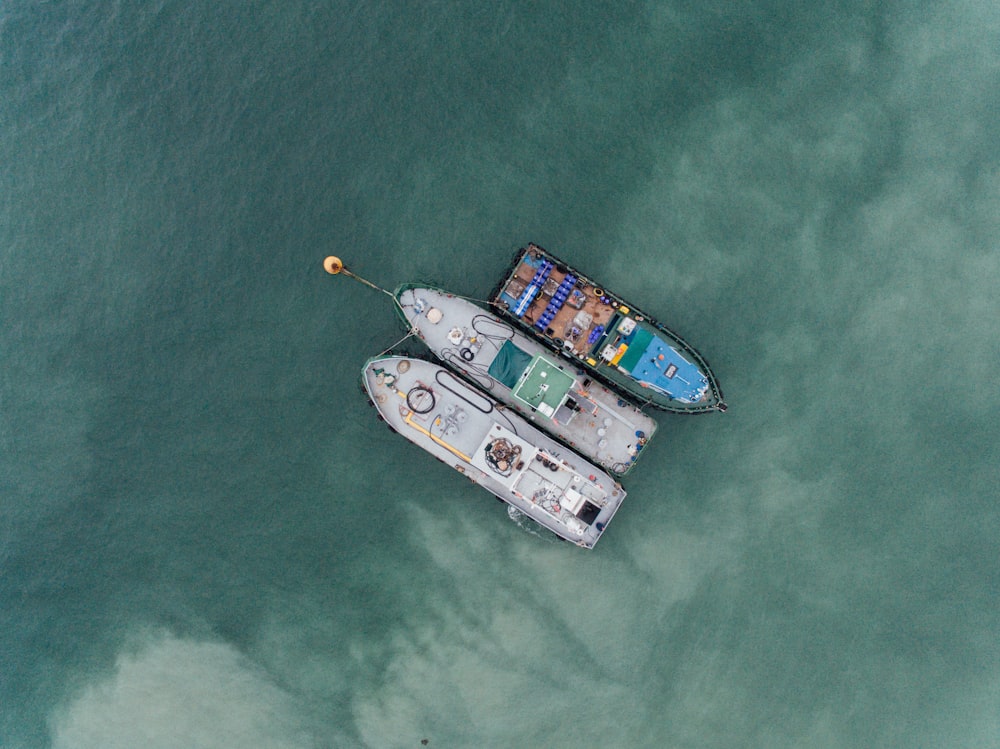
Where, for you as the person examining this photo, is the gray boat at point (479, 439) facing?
facing away from the viewer and to the left of the viewer

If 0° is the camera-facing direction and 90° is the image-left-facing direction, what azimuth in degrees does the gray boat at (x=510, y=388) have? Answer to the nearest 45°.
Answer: approximately 135°
